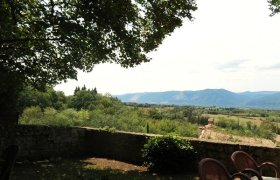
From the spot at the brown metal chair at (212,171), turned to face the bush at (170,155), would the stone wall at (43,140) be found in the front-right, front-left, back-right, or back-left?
front-left

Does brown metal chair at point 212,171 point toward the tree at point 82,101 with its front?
no

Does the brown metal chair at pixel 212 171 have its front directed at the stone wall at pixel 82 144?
no

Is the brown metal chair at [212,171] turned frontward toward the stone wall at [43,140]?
no
